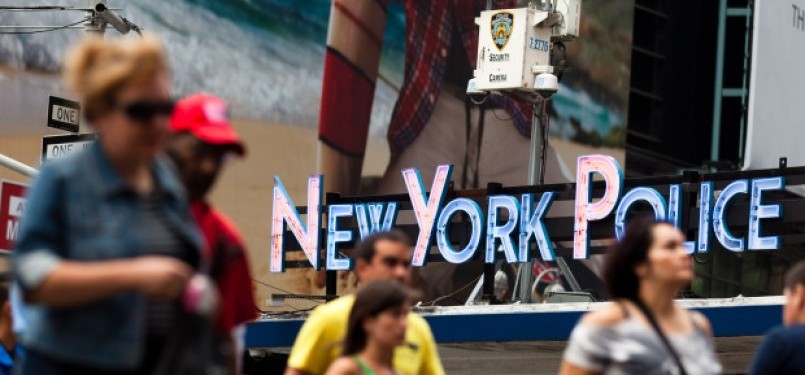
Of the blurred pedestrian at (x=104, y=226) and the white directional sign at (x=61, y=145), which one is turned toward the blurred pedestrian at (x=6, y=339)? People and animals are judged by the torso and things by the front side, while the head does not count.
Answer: the white directional sign

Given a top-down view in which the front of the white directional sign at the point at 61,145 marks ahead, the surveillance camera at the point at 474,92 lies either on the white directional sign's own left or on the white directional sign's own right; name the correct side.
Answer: on the white directional sign's own left

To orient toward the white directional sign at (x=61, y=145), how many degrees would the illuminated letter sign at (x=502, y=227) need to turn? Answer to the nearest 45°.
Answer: approximately 90° to its right

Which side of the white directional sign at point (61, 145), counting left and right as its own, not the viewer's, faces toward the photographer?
front

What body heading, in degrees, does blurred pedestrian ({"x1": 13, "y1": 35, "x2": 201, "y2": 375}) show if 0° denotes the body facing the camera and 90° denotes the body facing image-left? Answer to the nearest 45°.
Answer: approximately 315°

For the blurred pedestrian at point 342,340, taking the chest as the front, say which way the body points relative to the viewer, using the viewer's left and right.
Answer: facing the viewer and to the right of the viewer

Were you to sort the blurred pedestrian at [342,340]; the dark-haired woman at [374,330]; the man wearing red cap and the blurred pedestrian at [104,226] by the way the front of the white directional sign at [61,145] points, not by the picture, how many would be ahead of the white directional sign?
4

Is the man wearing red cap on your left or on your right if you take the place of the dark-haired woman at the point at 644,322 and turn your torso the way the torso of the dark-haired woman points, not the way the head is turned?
on your right

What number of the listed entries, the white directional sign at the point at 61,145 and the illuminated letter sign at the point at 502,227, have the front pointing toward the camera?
2

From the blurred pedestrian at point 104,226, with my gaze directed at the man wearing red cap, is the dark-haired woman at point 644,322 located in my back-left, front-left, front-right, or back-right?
front-right

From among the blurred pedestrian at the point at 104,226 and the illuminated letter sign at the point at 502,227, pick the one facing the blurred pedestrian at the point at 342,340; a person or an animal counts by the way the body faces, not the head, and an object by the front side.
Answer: the illuminated letter sign

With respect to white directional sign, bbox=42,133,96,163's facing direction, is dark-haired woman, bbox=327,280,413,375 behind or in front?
in front
